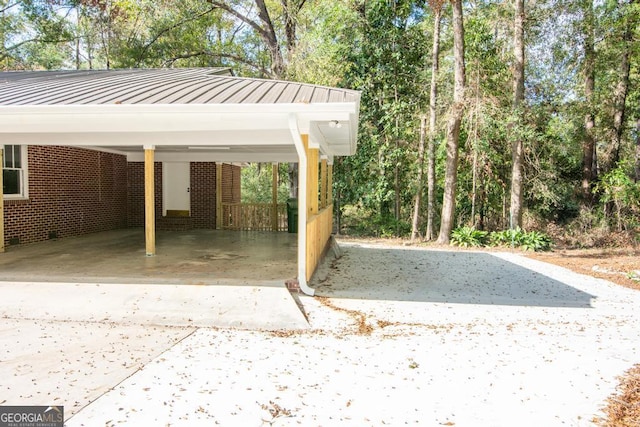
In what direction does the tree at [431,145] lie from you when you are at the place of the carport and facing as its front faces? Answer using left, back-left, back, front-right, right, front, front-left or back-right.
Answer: back-left

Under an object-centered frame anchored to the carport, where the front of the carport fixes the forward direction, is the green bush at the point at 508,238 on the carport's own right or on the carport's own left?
on the carport's own left

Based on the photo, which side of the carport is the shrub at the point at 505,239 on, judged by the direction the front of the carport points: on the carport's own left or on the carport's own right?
on the carport's own left

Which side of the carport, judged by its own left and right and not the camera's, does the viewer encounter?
front

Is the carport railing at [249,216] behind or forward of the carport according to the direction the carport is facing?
behind

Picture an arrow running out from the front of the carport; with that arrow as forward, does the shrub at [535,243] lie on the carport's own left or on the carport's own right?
on the carport's own left
